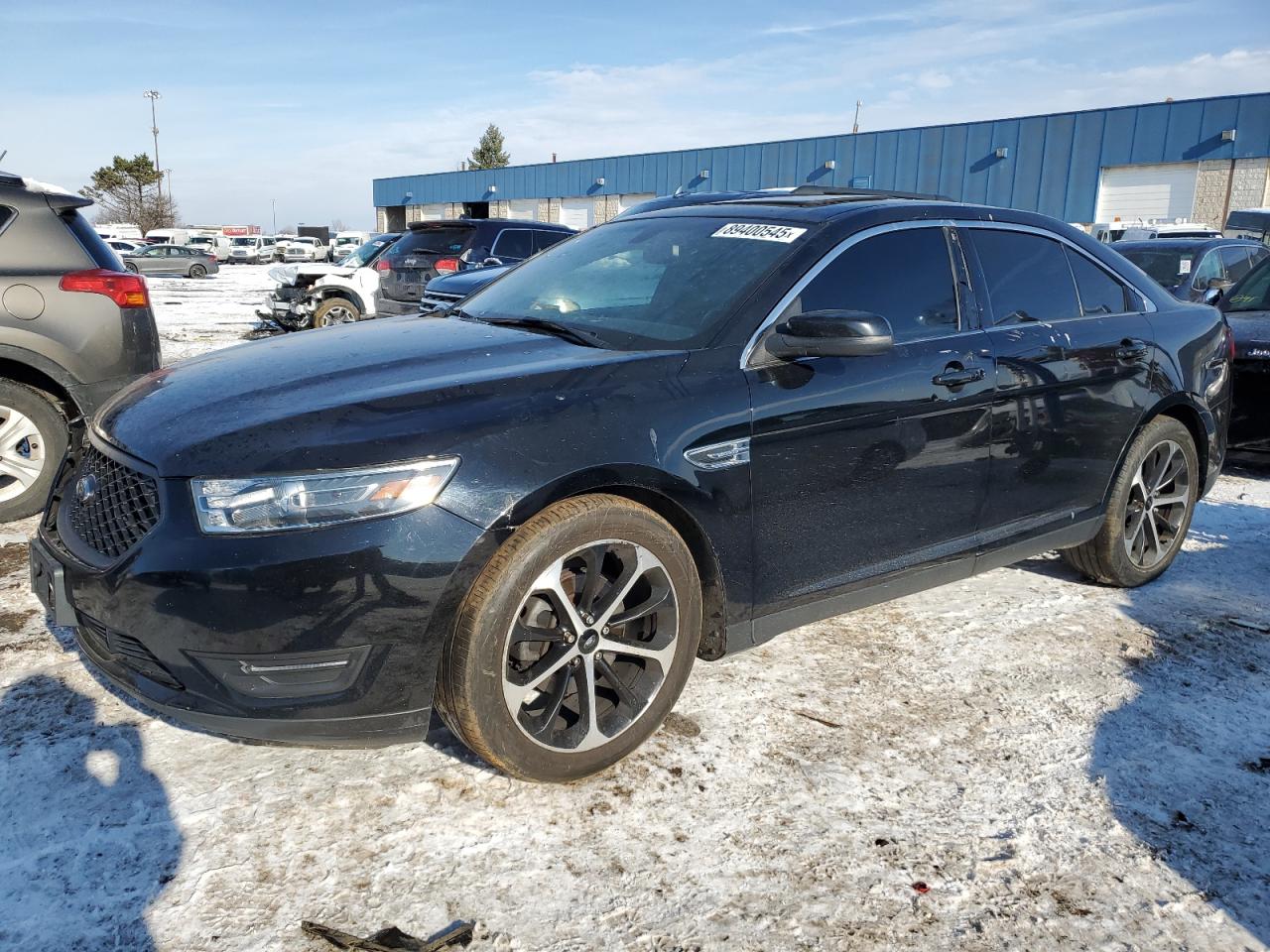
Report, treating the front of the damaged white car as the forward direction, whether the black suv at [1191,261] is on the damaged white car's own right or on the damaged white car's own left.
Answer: on the damaged white car's own left

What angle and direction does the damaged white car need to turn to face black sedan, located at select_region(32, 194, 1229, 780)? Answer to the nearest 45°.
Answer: approximately 45° to its left

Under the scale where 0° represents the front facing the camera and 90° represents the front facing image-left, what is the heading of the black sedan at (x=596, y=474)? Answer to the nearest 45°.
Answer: approximately 45°

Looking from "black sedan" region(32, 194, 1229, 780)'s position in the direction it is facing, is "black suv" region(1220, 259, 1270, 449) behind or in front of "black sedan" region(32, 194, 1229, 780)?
behind

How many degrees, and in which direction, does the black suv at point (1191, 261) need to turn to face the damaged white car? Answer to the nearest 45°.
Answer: approximately 45° to its right

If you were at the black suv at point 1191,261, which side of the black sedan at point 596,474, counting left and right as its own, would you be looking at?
back

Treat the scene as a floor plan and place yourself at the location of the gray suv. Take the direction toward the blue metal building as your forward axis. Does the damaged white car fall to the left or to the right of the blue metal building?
left
